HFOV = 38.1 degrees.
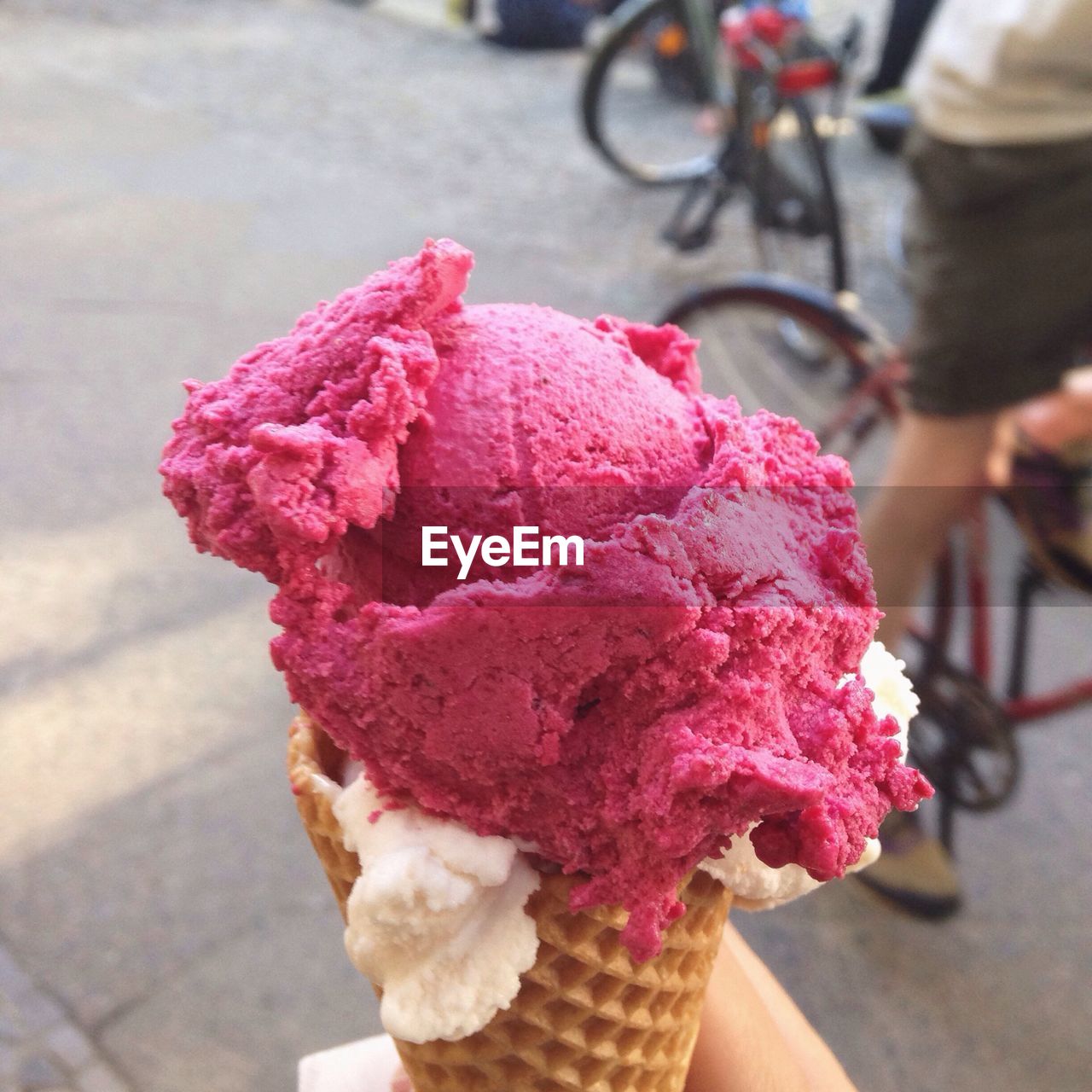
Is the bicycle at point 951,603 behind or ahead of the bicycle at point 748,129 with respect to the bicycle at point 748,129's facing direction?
behind

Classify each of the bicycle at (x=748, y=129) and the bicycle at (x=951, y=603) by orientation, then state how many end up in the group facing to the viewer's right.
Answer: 0

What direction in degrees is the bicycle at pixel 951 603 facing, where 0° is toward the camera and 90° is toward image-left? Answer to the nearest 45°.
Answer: approximately 135°

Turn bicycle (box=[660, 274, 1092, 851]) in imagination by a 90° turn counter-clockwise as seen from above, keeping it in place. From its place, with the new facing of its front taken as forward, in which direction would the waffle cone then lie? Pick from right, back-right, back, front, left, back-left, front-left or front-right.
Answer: front-left

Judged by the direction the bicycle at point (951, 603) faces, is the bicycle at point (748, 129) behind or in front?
in front

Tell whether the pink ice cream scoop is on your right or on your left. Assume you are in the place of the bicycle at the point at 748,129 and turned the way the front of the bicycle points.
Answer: on your left

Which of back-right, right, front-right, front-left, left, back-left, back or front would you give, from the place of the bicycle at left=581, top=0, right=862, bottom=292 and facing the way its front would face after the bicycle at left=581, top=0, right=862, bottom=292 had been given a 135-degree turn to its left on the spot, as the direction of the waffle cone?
front

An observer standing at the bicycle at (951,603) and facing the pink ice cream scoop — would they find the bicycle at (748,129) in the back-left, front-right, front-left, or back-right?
back-right

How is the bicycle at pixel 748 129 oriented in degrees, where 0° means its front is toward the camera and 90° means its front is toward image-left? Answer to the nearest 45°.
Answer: approximately 135°
